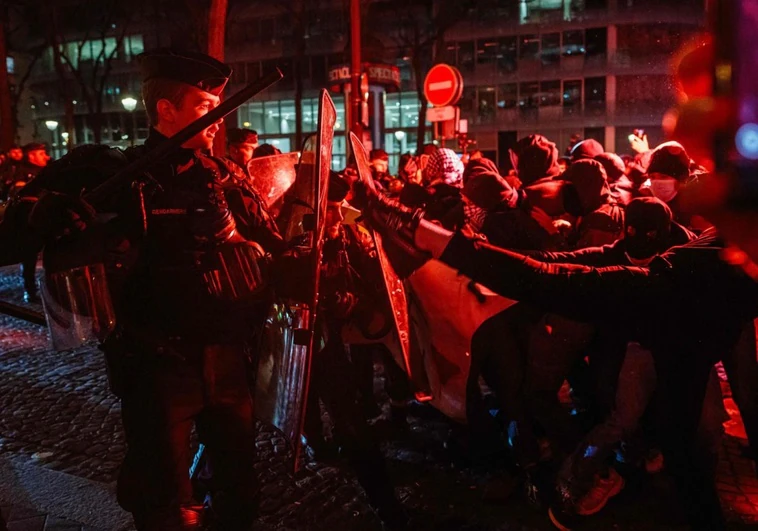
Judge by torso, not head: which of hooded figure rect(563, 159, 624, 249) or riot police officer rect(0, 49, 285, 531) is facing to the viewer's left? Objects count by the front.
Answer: the hooded figure

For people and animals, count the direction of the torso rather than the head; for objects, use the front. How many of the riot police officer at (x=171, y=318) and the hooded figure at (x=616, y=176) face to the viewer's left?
1

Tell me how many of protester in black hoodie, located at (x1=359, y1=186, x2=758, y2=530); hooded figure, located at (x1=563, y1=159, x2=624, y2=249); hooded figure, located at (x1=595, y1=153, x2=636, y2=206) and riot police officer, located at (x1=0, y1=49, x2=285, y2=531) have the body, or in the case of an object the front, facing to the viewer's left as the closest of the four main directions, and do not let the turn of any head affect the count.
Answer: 3

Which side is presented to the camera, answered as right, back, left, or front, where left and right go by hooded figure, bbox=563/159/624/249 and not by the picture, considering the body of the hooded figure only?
left

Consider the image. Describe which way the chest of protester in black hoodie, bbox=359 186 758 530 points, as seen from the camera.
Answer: to the viewer's left

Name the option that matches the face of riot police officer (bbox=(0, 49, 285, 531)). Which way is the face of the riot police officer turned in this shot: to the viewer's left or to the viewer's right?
to the viewer's right

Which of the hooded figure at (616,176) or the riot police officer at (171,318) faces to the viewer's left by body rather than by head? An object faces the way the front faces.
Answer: the hooded figure

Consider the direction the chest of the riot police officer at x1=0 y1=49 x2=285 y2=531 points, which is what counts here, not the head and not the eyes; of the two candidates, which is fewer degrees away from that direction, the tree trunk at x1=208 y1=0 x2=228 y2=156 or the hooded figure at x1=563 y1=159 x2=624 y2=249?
the hooded figure

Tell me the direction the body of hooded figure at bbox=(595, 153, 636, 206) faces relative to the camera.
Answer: to the viewer's left

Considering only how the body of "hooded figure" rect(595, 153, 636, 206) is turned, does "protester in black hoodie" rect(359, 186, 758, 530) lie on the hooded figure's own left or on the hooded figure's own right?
on the hooded figure's own left
